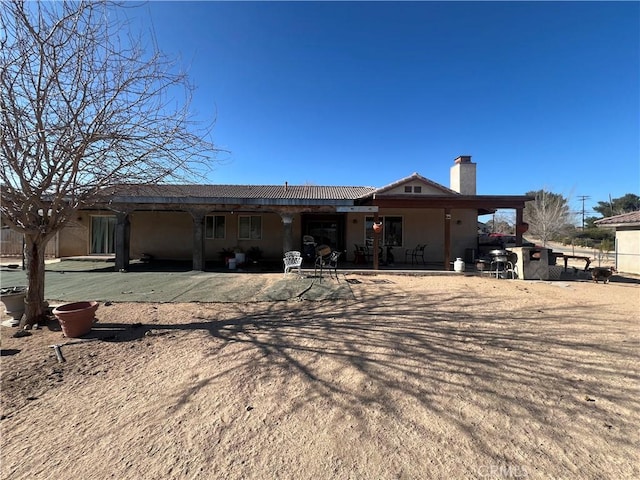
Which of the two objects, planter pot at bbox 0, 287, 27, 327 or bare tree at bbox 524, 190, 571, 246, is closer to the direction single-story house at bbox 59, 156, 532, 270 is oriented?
the planter pot

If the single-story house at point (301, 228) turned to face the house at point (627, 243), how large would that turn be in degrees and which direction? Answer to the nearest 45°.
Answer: approximately 90° to its left

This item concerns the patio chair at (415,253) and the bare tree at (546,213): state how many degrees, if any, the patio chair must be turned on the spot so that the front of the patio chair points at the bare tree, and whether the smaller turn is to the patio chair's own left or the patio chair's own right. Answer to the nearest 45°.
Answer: approximately 180°

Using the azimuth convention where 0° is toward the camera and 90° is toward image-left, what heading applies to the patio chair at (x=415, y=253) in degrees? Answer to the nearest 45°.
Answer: approximately 45°

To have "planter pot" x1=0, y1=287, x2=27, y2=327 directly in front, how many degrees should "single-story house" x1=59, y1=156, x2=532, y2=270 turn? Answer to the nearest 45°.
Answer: approximately 45° to its right
